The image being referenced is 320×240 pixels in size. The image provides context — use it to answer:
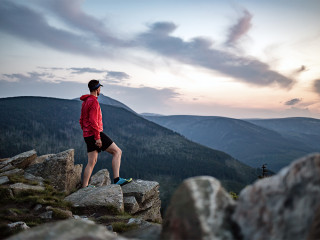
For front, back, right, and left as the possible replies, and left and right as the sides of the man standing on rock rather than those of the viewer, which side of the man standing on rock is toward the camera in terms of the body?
right

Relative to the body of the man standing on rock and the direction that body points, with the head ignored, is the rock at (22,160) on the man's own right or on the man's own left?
on the man's own left

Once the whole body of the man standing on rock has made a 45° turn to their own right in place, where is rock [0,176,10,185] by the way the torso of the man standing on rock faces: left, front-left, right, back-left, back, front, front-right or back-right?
back

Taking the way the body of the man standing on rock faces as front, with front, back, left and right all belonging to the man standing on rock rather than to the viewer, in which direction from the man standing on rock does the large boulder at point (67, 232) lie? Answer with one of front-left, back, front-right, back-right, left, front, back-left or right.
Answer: right

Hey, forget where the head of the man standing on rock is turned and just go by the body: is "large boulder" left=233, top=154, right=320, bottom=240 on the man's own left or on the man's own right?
on the man's own right
